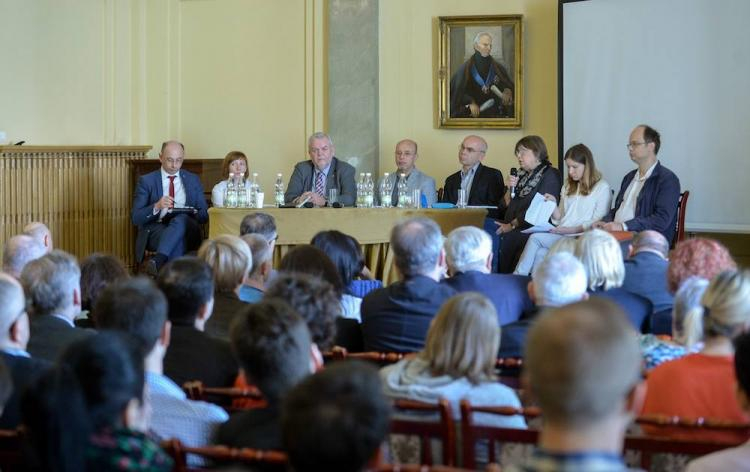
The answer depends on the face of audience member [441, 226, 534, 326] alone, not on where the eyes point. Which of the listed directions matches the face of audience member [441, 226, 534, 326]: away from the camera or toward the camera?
away from the camera

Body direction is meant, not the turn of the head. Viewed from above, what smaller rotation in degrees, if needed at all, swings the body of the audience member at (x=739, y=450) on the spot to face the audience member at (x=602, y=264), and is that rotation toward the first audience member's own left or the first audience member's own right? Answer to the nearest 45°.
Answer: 0° — they already face them

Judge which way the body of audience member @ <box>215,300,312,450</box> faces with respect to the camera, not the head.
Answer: away from the camera

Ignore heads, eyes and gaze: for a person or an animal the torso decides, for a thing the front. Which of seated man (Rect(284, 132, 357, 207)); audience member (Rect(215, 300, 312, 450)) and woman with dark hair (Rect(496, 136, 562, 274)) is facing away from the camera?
the audience member

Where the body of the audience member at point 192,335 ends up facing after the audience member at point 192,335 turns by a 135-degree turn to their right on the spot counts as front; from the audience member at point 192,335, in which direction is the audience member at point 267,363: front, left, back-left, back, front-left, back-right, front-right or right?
front

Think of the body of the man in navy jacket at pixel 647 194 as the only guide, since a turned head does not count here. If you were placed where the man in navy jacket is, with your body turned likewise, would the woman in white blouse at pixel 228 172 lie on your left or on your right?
on your right

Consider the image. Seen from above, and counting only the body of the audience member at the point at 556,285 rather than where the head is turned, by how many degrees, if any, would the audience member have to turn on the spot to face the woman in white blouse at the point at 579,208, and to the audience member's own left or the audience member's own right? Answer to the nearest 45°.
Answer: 0° — they already face them

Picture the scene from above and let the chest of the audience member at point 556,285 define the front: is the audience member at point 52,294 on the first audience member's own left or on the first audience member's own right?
on the first audience member's own left

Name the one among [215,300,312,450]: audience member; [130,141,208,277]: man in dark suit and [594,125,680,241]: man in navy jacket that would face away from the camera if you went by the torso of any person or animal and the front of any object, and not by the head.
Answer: the audience member

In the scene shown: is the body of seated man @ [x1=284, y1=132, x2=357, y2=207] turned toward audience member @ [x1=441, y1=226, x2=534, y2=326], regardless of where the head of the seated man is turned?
yes

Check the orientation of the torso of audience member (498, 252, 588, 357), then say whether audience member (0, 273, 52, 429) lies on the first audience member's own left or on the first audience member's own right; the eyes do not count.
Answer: on the first audience member's own left

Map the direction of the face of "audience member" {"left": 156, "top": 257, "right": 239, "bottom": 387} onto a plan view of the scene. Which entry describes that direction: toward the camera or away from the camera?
away from the camera

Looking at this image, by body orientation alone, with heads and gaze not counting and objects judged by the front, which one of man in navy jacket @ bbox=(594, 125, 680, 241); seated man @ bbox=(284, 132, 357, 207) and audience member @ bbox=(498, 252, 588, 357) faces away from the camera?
the audience member
